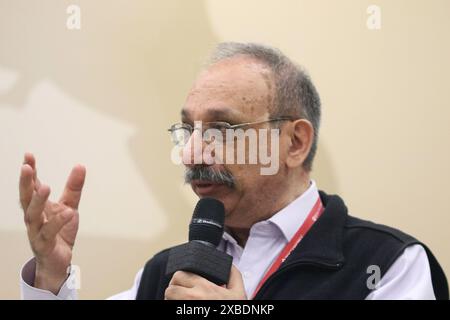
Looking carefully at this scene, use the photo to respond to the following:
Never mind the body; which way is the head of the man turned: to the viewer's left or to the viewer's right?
to the viewer's left

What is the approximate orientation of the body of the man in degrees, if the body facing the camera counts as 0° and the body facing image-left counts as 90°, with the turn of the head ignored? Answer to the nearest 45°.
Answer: approximately 45°
